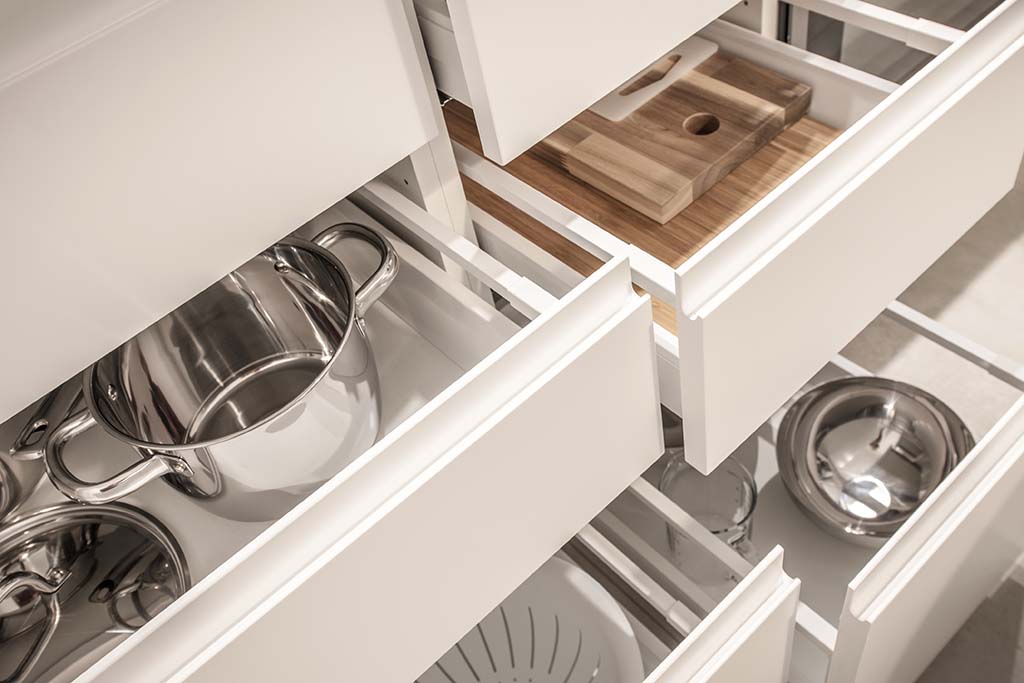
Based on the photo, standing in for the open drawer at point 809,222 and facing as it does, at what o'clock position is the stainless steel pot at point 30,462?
The stainless steel pot is roughly at 4 o'clock from the open drawer.

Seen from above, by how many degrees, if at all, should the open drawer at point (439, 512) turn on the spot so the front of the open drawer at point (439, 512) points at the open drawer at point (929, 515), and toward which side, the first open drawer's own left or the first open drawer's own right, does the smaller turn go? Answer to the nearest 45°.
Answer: approximately 45° to the first open drawer's own left

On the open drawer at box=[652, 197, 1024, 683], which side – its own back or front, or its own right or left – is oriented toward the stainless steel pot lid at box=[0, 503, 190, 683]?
right

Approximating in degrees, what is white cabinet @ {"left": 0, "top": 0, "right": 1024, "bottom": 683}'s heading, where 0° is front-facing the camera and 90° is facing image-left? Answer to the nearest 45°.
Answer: approximately 315°

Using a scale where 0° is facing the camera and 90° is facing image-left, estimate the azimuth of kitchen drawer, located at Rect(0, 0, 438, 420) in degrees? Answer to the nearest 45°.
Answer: approximately 315°
